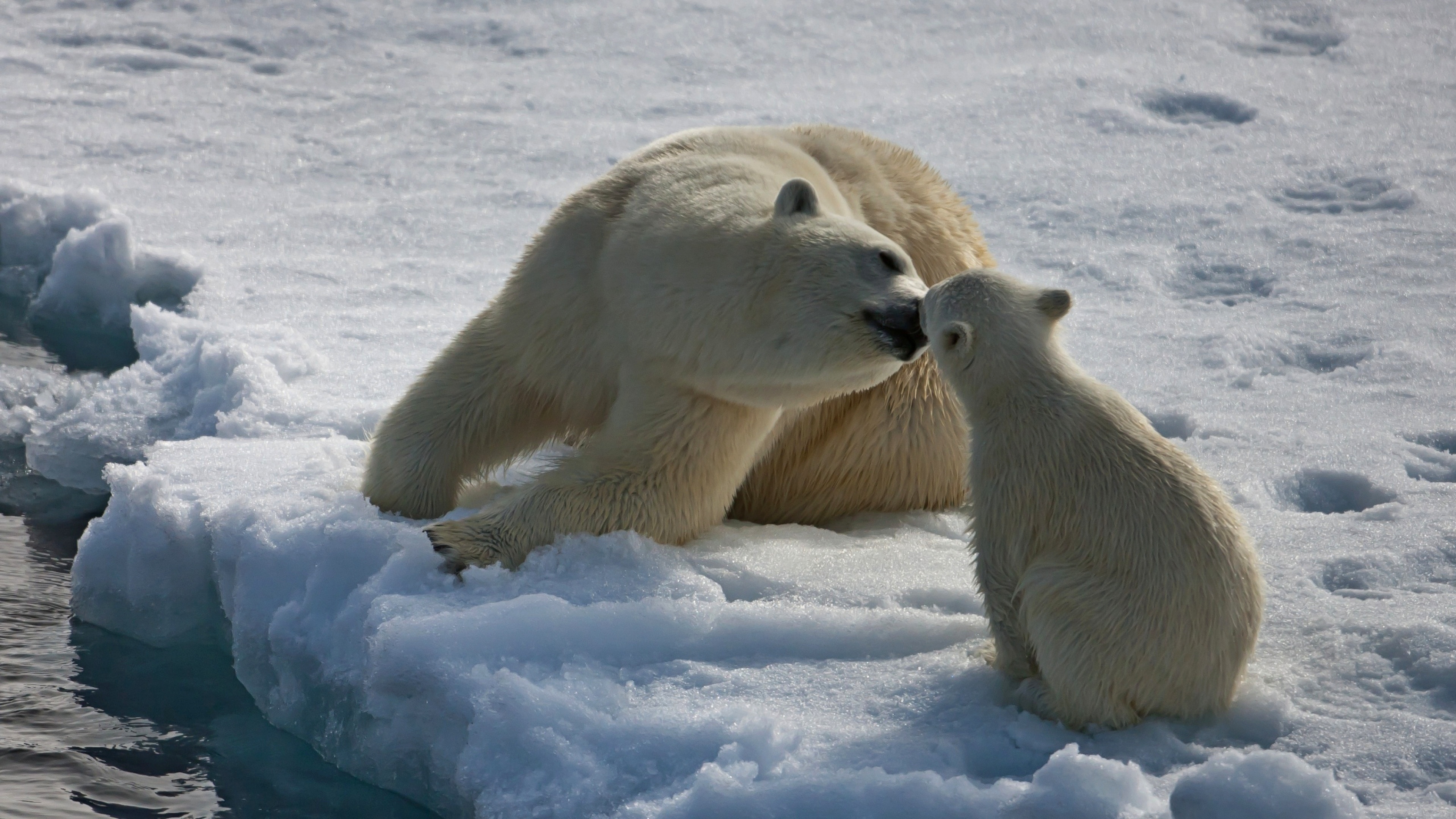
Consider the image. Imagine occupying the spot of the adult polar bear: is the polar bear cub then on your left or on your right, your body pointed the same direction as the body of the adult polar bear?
on your left

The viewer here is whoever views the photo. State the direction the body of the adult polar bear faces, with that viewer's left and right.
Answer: facing the viewer and to the left of the viewer

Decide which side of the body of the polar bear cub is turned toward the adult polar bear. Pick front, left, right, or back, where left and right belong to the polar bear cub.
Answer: front

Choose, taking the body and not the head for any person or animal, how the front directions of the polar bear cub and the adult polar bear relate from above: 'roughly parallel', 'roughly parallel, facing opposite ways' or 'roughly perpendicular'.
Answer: roughly perpendicular

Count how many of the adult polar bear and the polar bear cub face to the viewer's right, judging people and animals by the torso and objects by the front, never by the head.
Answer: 0

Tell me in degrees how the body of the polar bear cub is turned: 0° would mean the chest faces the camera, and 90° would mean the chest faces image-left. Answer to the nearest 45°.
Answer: approximately 135°
